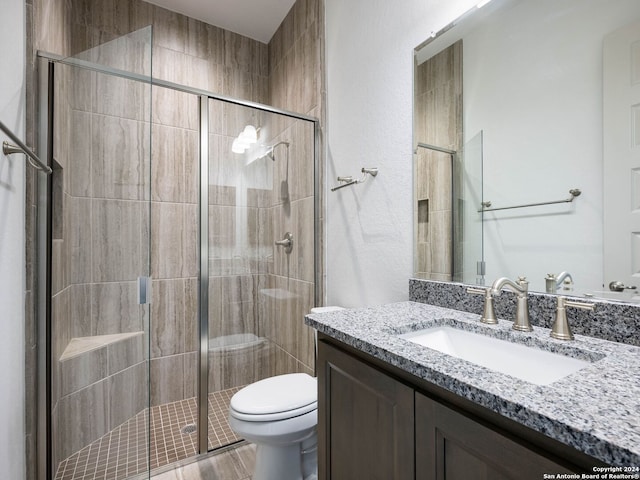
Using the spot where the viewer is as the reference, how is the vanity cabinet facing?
facing the viewer and to the left of the viewer

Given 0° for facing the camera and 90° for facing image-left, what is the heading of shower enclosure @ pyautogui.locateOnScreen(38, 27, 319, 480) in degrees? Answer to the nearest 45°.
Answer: approximately 315°

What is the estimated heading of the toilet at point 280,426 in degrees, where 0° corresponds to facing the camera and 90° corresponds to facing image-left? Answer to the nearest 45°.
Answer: approximately 45°

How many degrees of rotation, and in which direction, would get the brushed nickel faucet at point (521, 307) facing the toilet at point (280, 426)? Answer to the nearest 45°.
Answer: approximately 45° to its right

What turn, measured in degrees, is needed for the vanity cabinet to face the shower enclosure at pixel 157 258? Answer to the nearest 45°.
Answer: approximately 45° to its right

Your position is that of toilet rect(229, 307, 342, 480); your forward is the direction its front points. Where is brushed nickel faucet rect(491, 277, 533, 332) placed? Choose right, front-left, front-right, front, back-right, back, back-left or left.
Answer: left

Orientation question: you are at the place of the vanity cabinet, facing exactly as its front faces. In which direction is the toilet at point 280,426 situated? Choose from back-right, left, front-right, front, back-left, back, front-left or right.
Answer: right

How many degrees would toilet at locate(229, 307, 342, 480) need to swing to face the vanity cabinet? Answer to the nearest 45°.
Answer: approximately 45° to its left

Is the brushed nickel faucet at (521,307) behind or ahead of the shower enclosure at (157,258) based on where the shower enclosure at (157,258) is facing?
ahead
